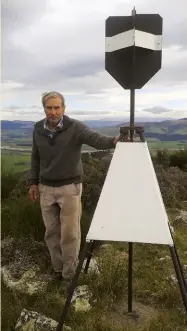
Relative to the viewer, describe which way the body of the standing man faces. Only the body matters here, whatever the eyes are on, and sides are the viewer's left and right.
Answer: facing the viewer

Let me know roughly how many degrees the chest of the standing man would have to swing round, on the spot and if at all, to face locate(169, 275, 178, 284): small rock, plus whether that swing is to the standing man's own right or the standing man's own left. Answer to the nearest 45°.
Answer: approximately 90° to the standing man's own left

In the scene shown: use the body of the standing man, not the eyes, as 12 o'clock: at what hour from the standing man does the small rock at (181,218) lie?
The small rock is roughly at 7 o'clock from the standing man.

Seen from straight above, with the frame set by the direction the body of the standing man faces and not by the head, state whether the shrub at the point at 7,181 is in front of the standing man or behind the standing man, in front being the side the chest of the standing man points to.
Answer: behind

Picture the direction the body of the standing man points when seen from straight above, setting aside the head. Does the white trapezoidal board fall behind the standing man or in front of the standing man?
in front

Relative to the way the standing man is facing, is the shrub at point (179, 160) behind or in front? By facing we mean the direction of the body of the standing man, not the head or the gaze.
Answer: behind

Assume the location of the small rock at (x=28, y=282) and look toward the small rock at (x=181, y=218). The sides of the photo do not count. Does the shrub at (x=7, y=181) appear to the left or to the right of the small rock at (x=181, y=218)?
left
